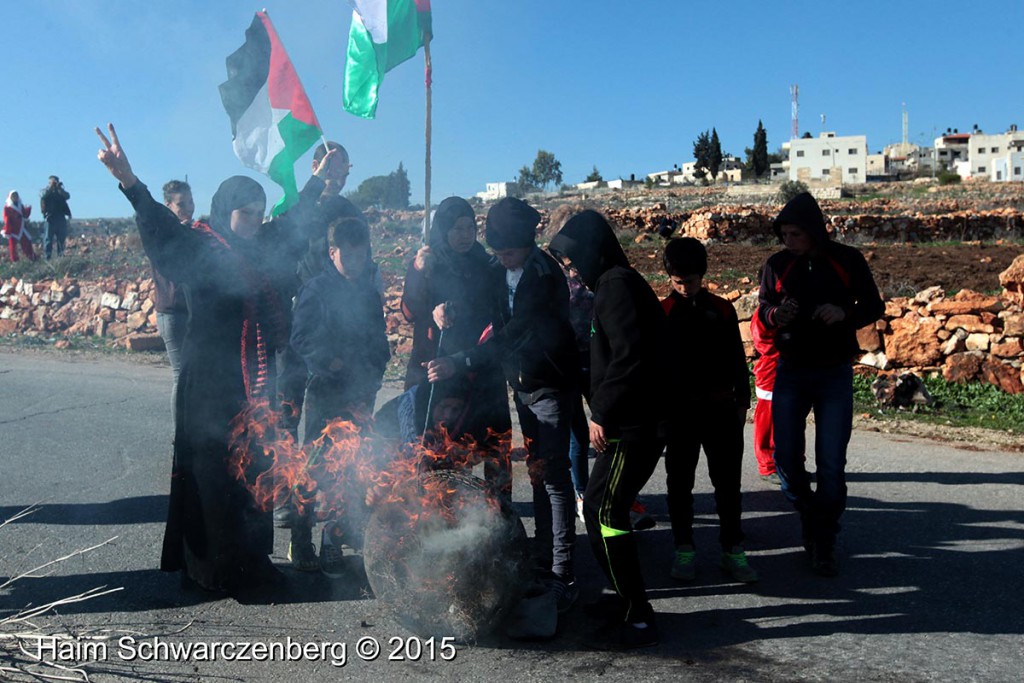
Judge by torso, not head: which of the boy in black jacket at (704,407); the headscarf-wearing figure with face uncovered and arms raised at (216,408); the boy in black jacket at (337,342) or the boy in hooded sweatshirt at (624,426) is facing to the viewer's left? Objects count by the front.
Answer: the boy in hooded sweatshirt

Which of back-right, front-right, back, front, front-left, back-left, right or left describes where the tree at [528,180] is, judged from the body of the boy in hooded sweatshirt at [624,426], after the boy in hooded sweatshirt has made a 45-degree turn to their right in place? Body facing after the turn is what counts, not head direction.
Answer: front-right

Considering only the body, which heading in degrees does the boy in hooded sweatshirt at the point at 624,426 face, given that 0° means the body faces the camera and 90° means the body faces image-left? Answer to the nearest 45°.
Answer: approximately 90°

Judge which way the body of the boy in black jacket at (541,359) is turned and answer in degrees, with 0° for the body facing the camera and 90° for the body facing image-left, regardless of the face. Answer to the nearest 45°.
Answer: approximately 45°

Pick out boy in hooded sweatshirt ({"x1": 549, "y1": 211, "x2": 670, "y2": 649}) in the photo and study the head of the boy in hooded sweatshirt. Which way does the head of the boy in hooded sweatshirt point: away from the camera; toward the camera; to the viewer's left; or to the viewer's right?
to the viewer's left

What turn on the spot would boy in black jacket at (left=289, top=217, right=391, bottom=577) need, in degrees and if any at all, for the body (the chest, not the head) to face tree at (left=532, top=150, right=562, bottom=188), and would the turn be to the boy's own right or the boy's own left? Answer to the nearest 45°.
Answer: approximately 135° to the boy's own left

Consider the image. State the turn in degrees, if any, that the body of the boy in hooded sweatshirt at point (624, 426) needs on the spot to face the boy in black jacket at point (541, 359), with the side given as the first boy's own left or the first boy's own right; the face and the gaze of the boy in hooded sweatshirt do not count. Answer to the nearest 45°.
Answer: approximately 45° to the first boy's own right

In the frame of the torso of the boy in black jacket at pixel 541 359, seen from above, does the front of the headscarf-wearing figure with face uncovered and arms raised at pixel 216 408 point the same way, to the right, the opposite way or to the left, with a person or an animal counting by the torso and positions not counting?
to the left

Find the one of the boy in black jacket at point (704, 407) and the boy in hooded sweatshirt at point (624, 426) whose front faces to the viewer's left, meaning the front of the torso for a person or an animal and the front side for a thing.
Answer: the boy in hooded sweatshirt

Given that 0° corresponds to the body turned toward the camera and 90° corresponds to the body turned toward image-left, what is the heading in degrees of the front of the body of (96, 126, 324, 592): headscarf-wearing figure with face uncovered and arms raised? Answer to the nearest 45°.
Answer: approximately 315°

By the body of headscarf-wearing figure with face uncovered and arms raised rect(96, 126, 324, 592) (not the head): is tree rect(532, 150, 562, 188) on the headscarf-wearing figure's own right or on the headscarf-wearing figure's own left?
on the headscarf-wearing figure's own left

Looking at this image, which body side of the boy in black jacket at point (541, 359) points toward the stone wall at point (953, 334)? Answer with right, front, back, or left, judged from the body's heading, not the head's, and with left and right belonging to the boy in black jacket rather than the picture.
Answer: back
